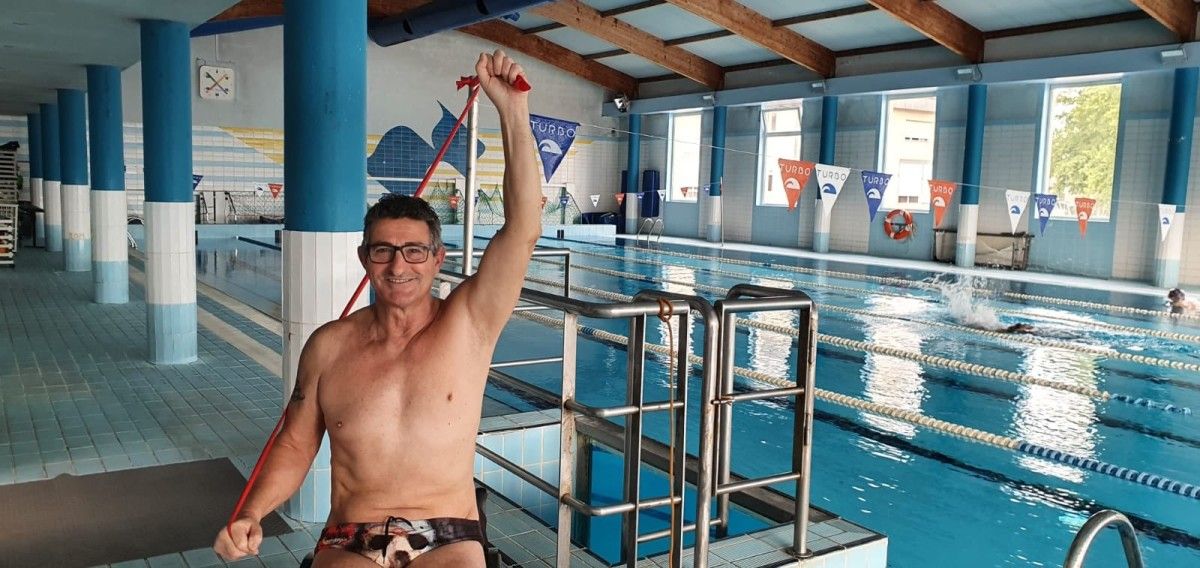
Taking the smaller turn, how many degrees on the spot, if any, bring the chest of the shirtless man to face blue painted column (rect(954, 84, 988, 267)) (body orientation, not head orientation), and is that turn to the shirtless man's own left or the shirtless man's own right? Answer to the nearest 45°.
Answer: approximately 135° to the shirtless man's own left

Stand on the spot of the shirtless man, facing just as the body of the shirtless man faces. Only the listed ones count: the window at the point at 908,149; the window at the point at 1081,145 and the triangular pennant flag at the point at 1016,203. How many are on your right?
0

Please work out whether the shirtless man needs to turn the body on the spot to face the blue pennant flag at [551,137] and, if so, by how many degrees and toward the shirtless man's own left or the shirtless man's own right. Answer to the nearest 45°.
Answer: approximately 180°

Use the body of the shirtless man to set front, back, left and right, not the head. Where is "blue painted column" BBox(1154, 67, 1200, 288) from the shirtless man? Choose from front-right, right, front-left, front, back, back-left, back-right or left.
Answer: back-left

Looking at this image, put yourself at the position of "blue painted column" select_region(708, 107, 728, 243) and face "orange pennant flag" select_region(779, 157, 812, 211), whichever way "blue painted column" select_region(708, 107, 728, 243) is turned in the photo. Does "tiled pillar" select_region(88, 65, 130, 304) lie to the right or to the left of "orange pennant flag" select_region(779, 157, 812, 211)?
right

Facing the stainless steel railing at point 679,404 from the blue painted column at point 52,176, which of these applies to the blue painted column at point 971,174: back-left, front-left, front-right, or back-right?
front-left

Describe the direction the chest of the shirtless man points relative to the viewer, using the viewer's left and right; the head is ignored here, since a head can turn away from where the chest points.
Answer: facing the viewer

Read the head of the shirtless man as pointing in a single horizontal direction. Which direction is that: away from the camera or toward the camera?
toward the camera

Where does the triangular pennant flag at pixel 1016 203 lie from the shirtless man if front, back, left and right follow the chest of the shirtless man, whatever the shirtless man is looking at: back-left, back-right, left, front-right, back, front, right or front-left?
back-left

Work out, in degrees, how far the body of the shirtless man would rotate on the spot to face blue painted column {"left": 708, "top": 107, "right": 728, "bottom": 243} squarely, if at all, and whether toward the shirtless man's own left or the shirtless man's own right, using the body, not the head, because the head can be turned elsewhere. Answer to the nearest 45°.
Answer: approximately 135° to the shirtless man's own left

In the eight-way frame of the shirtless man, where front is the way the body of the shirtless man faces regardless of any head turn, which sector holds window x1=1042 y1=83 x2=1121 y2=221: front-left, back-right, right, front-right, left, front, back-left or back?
back-left

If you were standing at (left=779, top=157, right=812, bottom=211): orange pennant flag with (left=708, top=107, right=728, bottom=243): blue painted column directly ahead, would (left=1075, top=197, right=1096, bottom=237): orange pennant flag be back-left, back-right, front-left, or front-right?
back-right
